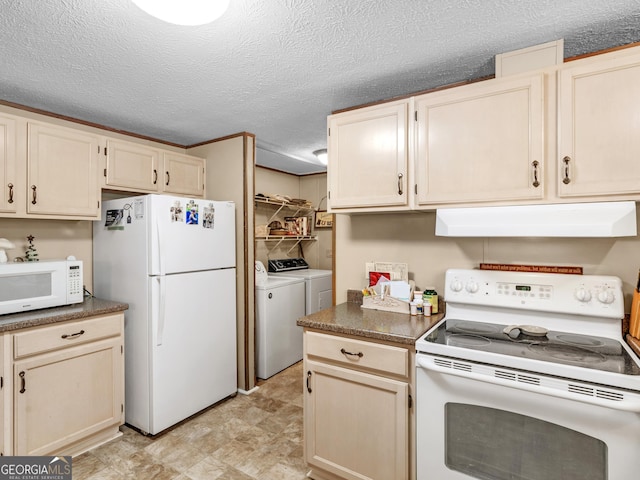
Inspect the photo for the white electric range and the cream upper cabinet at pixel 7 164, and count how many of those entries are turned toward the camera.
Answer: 2

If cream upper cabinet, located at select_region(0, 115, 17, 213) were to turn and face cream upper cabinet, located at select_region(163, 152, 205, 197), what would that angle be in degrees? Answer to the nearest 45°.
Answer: approximately 90° to its left

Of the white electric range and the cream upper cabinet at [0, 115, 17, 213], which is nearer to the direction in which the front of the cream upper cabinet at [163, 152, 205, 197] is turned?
the white electric range

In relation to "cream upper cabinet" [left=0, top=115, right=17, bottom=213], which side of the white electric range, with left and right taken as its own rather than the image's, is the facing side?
right

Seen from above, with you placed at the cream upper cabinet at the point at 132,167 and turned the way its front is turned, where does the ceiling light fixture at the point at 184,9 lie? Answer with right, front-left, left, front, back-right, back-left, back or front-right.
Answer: front-right

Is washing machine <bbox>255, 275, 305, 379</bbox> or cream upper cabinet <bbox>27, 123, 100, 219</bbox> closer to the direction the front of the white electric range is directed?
the cream upper cabinet

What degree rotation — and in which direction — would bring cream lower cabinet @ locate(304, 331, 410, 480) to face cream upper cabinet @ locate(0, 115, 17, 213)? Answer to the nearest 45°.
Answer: approximately 45° to its right

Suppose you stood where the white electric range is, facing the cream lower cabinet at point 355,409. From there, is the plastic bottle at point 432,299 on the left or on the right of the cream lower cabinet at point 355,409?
right
